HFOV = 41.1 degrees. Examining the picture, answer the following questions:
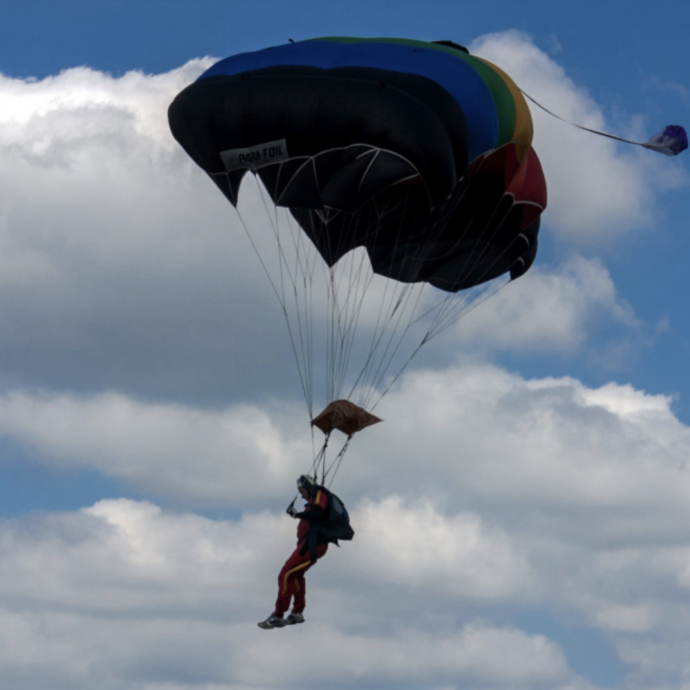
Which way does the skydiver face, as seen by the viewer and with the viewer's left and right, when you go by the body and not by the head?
facing to the left of the viewer

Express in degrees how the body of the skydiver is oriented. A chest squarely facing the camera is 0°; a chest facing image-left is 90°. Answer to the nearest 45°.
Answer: approximately 90°
